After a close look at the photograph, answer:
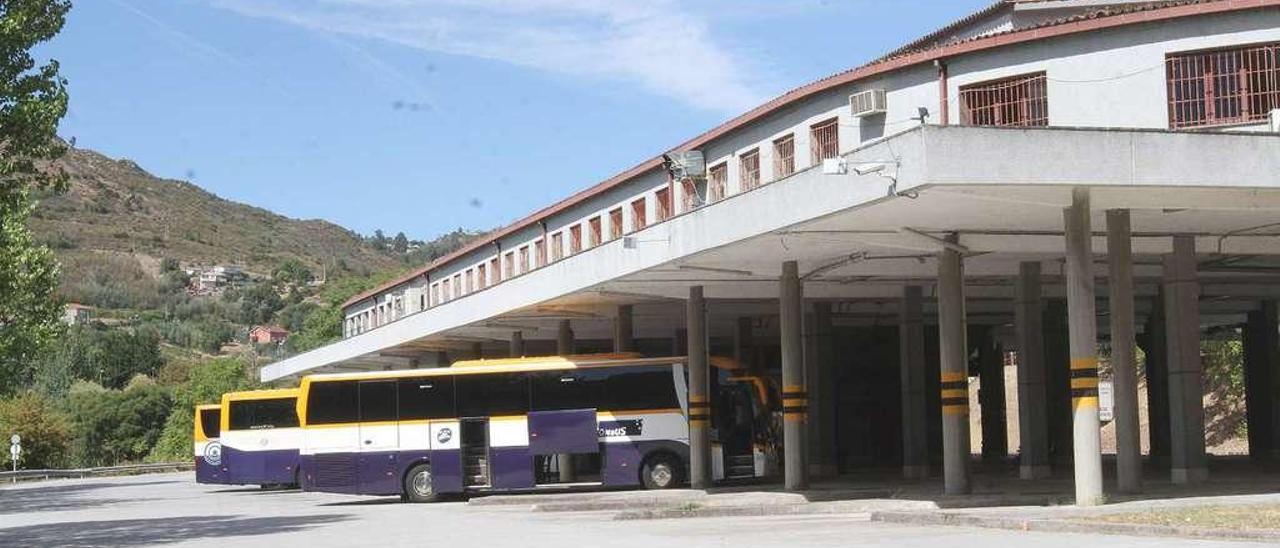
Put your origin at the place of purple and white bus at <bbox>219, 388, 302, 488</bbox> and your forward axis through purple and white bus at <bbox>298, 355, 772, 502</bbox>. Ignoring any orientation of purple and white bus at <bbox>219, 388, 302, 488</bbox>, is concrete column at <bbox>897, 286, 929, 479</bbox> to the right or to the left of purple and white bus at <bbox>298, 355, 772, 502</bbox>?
left

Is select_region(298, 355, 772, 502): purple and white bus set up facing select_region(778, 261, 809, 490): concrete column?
yes

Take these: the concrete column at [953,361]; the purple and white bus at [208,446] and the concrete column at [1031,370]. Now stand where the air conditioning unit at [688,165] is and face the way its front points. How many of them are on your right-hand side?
1

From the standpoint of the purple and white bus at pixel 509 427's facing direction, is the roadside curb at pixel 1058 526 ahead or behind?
ahead

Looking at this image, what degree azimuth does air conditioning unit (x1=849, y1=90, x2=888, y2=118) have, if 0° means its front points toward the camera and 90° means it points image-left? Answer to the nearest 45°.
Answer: approximately 45°

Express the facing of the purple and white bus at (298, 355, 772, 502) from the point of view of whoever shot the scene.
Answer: facing the viewer and to the right of the viewer

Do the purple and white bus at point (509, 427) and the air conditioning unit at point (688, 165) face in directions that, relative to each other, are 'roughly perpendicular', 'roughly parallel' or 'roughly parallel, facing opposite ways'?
roughly perpendicular

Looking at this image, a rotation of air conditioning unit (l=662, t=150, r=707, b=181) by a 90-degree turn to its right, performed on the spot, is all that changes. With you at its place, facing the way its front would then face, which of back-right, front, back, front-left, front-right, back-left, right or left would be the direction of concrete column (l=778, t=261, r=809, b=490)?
back-left

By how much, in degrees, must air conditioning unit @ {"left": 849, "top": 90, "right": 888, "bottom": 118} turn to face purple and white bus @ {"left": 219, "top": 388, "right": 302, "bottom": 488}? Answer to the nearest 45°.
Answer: approximately 90° to its right

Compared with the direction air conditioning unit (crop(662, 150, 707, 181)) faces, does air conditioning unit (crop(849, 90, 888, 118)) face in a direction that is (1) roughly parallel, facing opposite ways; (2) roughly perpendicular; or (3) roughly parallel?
roughly parallel

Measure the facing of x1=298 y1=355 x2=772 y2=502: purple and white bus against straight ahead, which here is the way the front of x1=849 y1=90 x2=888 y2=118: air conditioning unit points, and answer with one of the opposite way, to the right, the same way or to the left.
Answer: to the left

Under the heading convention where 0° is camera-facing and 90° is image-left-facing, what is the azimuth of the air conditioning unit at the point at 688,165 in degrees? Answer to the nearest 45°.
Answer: approximately 45°

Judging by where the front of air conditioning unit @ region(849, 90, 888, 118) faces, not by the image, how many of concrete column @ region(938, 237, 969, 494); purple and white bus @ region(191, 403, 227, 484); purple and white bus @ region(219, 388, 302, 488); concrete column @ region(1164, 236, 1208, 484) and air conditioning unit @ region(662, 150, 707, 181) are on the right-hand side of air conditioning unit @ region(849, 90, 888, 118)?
3

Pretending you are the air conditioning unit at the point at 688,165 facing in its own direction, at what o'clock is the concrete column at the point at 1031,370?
The concrete column is roughly at 9 o'clock from the air conditioning unit.

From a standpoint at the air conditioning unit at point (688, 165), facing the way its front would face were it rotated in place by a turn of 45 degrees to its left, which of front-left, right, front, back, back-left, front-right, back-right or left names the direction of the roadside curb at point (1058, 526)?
front
